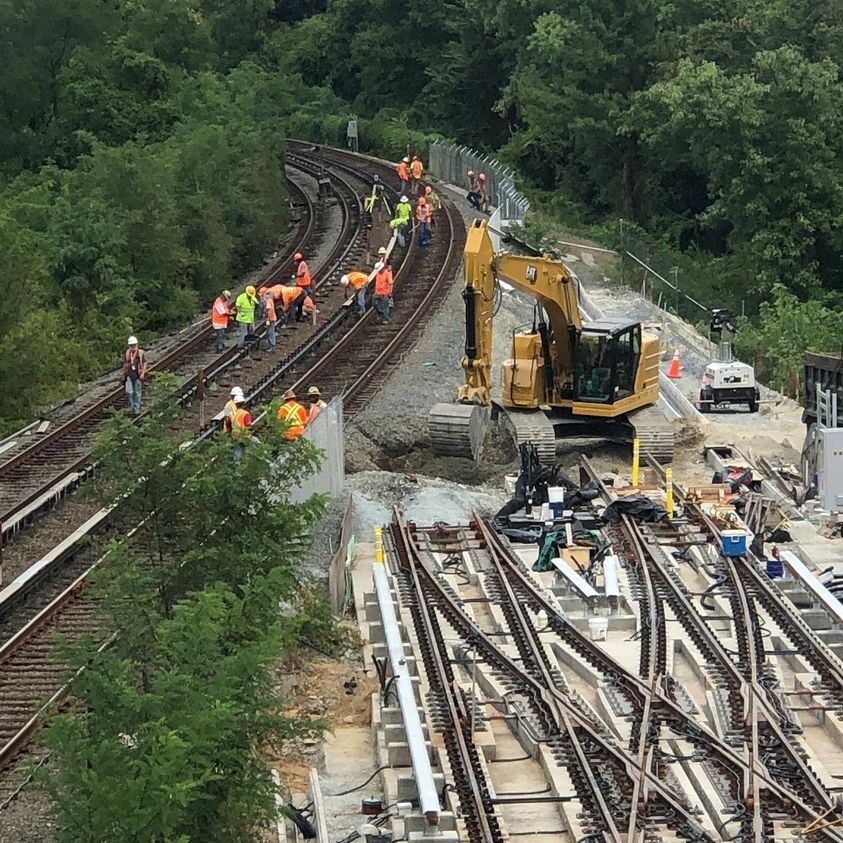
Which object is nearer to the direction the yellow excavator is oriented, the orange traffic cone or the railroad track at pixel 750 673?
the railroad track

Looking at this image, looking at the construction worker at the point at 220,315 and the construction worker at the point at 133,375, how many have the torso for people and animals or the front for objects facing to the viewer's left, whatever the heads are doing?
0

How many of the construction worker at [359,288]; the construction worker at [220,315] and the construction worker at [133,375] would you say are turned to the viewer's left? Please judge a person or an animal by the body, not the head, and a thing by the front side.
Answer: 1

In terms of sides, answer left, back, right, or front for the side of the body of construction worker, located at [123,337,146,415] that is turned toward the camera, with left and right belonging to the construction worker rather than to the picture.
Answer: front

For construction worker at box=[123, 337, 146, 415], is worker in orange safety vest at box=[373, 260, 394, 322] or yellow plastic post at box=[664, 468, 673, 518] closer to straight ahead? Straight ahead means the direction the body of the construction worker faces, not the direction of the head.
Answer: the yellow plastic post

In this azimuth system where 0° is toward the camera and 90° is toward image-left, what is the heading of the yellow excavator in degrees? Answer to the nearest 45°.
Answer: approximately 45°

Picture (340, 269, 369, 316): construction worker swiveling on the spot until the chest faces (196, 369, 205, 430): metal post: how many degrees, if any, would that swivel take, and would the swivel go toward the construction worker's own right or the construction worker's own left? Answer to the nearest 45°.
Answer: approximately 90° to the construction worker's own left

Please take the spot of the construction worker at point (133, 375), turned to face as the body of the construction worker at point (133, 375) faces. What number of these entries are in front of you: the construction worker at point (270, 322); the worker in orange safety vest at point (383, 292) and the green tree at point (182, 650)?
1

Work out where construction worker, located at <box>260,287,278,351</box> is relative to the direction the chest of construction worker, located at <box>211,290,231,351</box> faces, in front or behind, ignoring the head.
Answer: in front

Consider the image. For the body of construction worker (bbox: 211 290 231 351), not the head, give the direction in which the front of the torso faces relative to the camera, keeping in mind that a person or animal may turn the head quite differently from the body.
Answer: to the viewer's right

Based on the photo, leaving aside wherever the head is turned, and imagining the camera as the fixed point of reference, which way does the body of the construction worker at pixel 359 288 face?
to the viewer's left

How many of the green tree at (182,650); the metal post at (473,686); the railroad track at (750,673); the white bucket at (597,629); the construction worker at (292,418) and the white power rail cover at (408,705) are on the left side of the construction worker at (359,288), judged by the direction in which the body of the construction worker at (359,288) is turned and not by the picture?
6
